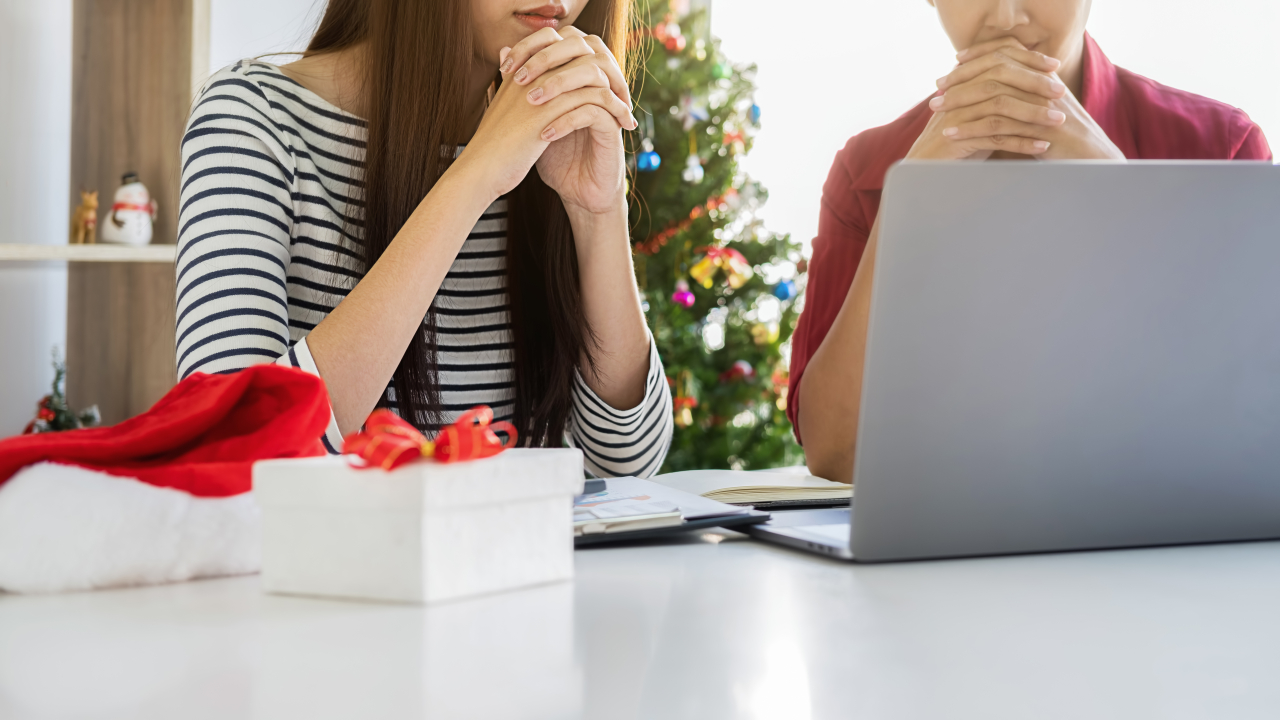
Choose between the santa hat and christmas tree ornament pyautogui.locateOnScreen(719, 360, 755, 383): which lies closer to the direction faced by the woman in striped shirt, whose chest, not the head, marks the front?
the santa hat

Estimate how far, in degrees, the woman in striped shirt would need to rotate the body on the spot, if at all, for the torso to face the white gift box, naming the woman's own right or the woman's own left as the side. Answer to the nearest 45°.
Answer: approximately 45° to the woman's own right

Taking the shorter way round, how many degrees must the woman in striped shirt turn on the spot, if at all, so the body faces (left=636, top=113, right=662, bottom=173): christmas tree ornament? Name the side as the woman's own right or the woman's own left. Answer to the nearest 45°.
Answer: approximately 135° to the woman's own left

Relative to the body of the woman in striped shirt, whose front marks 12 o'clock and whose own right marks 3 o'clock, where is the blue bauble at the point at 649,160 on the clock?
The blue bauble is roughly at 8 o'clock from the woman in striped shirt.

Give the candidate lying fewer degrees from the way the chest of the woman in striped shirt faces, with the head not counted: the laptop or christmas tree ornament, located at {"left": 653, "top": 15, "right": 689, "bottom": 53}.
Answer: the laptop

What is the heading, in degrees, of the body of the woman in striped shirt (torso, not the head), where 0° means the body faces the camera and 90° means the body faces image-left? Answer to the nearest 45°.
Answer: approximately 315°

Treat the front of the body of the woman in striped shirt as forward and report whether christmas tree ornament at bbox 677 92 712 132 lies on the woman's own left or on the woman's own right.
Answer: on the woman's own left

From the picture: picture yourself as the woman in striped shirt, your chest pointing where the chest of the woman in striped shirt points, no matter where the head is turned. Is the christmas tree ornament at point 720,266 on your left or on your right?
on your left

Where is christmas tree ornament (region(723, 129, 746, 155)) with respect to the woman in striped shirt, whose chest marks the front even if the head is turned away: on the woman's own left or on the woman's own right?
on the woman's own left

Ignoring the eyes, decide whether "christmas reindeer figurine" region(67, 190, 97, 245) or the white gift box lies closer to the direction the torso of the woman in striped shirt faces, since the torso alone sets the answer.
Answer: the white gift box
